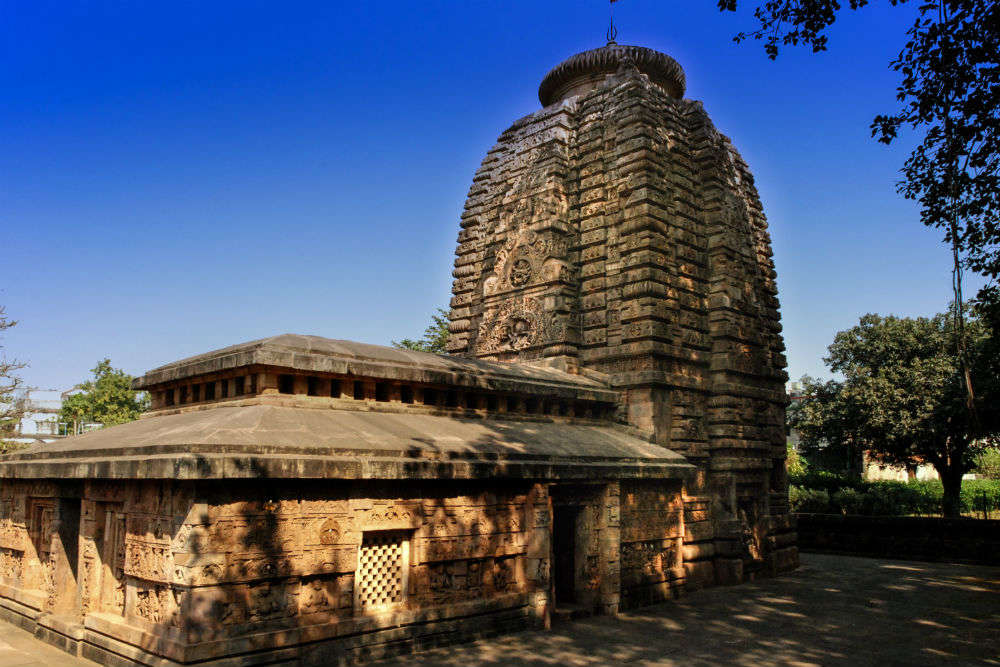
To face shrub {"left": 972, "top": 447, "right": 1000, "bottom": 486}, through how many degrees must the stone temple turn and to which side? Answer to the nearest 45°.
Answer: approximately 180°

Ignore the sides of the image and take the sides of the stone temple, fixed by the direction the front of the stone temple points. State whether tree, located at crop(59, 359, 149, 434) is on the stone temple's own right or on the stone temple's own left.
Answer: on the stone temple's own right

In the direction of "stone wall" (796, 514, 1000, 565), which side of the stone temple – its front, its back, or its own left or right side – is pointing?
back

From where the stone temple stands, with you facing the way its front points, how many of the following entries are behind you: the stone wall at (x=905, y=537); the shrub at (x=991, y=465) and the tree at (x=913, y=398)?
3

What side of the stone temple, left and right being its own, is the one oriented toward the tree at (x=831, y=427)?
back

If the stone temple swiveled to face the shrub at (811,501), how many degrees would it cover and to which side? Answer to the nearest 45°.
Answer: approximately 180°

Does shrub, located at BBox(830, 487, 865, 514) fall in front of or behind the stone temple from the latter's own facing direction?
behind

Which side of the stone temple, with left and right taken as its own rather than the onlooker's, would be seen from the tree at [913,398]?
back

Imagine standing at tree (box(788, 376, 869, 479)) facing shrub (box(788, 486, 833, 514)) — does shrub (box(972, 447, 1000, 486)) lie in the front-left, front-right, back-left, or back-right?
back-left

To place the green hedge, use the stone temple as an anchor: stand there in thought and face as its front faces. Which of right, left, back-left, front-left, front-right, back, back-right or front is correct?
back
